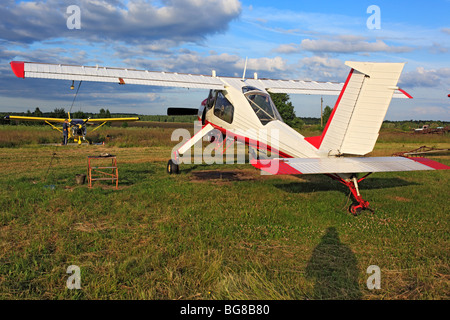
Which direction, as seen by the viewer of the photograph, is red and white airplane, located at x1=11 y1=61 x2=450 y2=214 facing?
facing away from the viewer and to the left of the viewer

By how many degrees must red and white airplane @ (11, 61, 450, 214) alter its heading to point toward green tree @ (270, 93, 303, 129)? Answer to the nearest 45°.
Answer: approximately 45° to its right
